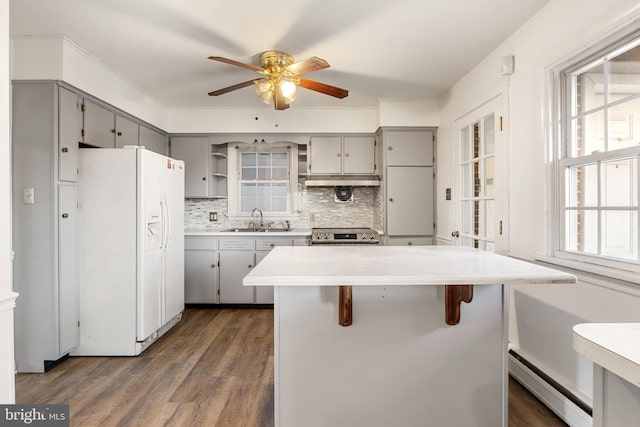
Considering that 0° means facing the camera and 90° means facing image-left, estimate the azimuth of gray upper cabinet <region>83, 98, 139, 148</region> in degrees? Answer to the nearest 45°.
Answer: approximately 315°

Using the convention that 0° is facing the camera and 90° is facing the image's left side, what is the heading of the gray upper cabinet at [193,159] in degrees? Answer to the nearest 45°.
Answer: approximately 0°

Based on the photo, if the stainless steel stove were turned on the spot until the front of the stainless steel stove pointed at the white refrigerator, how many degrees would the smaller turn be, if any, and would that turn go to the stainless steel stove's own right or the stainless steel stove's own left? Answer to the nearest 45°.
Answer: approximately 45° to the stainless steel stove's own right

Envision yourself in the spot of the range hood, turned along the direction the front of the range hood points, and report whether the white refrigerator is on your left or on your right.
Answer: on your right

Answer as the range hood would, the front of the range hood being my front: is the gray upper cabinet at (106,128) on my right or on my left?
on my right

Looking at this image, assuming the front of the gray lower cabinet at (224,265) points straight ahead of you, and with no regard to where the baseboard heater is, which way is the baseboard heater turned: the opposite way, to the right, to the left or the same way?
to the right

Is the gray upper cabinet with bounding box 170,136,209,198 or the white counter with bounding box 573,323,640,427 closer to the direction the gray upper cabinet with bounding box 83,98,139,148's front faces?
the white counter

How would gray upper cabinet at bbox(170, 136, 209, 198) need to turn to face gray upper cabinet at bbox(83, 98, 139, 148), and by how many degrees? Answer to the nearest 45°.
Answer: approximately 45° to its right

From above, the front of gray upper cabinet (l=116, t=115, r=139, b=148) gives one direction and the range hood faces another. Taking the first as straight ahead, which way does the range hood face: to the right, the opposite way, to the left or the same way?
to the right

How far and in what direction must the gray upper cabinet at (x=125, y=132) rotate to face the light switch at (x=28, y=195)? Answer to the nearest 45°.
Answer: approximately 90° to its right
